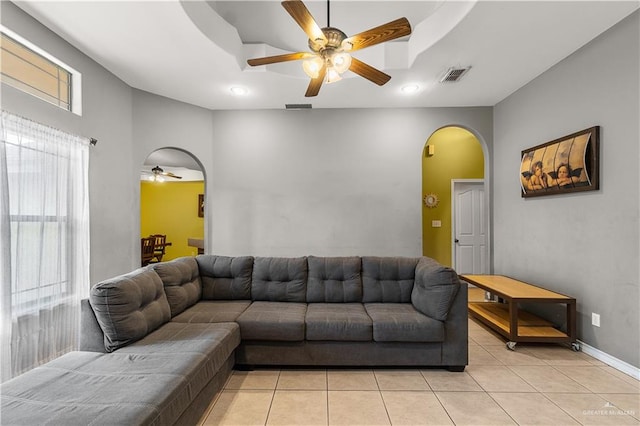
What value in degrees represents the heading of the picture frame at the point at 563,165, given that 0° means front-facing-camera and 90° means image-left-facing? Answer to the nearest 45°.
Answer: approximately 45°

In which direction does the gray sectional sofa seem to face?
toward the camera

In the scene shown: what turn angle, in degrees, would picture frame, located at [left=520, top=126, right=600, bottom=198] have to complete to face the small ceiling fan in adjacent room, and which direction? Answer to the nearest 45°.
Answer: approximately 45° to its right

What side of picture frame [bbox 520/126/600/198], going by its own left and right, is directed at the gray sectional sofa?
front

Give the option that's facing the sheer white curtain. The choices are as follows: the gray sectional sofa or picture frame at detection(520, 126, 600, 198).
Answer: the picture frame

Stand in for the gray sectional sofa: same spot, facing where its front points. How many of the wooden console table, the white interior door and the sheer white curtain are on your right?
1

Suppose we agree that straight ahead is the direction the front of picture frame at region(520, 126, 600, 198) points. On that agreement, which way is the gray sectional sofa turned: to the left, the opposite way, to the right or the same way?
to the left

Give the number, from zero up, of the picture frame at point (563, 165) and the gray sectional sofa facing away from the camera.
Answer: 0

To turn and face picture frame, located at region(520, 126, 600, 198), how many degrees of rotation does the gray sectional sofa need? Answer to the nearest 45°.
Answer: approximately 90° to its left
